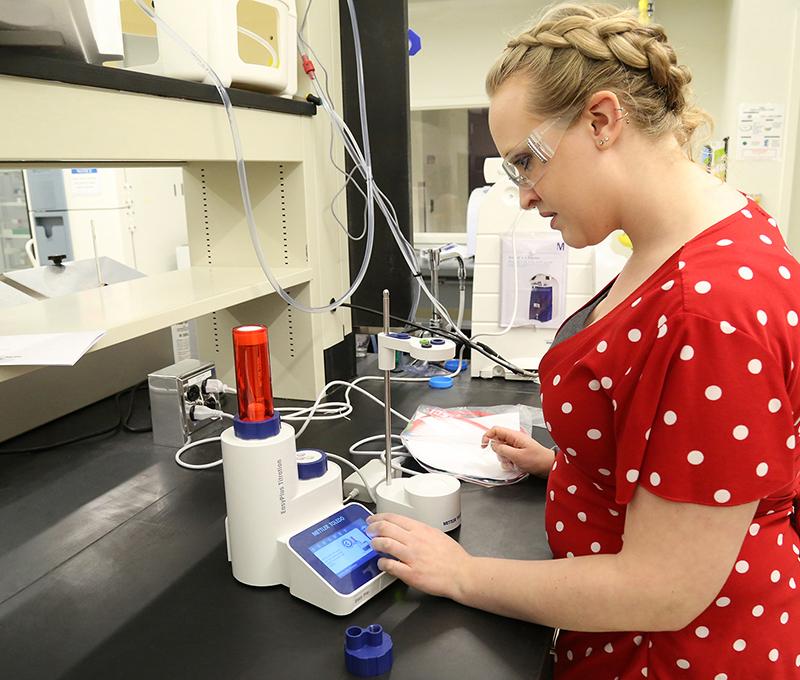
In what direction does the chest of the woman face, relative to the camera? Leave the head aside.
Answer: to the viewer's left

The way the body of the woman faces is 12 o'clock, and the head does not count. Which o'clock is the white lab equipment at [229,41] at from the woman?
The white lab equipment is roughly at 1 o'clock from the woman.

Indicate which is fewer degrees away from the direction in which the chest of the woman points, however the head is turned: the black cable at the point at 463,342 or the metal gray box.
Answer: the metal gray box

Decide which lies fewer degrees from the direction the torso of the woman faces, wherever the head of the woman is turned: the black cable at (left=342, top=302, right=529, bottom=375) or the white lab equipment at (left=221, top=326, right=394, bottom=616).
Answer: the white lab equipment

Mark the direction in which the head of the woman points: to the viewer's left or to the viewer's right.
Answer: to the viewer's left

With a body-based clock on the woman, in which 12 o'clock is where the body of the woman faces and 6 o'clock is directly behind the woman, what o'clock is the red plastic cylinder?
The red plastic cylinder is roughly at 12 o'clock from the woman.

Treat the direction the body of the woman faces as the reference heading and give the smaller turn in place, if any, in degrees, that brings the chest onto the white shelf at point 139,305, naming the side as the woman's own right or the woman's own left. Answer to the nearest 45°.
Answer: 0° — they already face it
